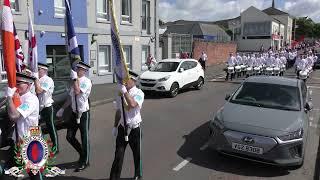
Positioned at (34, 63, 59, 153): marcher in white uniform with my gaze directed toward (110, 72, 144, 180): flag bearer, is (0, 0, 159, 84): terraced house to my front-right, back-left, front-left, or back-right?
back-left

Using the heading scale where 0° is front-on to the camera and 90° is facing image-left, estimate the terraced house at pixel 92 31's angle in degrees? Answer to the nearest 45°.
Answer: approximately 315°

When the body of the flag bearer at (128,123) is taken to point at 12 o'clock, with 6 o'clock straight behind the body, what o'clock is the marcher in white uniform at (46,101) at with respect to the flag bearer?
The marcher in white uniform is roughly at 3 o'clock from the flag bearer.

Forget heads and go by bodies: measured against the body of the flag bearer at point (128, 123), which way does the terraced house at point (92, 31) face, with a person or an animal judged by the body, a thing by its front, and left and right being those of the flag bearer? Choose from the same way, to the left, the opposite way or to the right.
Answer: to the left

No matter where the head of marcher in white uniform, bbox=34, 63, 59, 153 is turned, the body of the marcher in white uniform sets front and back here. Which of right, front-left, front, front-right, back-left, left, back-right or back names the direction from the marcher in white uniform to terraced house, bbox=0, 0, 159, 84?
back-right

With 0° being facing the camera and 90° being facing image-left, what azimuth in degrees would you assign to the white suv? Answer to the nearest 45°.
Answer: approximately 45°

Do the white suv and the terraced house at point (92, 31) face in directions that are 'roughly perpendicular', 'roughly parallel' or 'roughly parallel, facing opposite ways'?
roughly perpendicular

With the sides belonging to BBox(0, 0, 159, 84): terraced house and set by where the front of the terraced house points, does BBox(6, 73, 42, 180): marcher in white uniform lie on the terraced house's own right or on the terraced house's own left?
on the terraced house's own right
